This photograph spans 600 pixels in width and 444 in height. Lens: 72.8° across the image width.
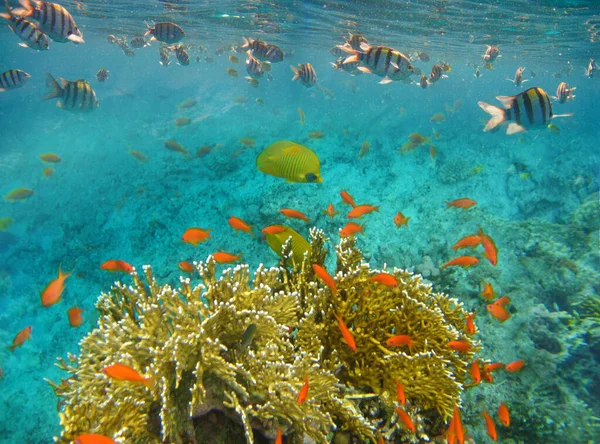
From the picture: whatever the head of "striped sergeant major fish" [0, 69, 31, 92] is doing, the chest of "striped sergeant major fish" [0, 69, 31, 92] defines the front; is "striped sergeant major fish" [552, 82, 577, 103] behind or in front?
in front

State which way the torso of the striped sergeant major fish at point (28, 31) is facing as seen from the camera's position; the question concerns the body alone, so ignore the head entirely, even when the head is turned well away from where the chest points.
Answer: to the viewer's right

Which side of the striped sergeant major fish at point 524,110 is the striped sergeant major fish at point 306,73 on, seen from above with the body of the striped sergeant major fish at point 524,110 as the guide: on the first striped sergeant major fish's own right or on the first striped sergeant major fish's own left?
on the first striped sergeant major fish's own left

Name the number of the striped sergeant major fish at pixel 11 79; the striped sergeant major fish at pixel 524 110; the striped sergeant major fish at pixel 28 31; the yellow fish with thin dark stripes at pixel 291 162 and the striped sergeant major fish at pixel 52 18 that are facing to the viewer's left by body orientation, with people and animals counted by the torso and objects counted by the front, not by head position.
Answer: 0

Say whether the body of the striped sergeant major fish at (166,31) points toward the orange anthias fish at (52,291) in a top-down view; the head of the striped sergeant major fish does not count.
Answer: no

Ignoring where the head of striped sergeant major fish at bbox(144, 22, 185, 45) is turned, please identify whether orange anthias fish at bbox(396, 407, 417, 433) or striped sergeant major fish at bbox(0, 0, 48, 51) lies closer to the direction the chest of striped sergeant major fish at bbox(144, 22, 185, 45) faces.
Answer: the orange anthias fish

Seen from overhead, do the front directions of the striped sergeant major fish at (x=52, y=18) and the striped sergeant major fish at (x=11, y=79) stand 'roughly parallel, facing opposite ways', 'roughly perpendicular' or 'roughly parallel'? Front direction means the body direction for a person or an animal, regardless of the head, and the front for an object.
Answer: roughly parallel

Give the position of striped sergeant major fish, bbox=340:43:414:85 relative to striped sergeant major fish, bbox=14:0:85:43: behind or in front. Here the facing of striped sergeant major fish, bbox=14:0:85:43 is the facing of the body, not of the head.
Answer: in front

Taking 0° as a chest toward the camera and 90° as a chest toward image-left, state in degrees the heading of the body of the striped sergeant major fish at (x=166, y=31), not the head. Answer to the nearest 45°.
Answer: approximately 270°

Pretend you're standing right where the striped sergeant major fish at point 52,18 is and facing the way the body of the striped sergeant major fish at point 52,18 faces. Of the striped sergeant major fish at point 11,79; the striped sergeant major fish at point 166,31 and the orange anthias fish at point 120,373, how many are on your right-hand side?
1

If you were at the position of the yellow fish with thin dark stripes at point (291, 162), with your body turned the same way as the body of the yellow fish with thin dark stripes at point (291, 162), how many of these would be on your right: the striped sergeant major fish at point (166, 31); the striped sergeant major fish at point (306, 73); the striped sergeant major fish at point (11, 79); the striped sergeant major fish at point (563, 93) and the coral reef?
1

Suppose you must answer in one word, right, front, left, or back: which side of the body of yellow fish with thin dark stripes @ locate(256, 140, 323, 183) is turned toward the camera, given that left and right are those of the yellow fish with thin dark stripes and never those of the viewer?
right

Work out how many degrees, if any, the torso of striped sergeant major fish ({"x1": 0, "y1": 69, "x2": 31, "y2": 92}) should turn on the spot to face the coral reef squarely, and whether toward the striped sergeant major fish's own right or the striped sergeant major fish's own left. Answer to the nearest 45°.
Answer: approximately 90° to the striped sergeant major fish's own right

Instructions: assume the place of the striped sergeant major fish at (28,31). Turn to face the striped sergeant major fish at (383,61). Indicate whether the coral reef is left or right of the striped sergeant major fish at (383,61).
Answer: right

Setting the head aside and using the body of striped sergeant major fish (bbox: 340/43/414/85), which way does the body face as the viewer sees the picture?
to the viewer's right

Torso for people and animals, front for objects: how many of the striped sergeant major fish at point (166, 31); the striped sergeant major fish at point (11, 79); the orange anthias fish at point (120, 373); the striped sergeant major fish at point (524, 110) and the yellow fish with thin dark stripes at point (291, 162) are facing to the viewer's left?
1

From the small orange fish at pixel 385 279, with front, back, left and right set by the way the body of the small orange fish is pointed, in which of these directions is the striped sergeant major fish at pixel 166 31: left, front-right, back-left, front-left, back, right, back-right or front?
back-left
